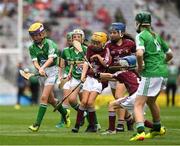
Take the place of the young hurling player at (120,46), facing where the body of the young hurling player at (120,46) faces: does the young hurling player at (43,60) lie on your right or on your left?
on your right

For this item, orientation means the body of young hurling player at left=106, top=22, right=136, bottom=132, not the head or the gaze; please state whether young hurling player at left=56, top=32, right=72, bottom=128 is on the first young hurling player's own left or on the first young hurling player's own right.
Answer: on the first young hurling player's own right

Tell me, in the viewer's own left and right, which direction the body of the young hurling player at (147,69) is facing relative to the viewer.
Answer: facing away from the viewer and to the left of the viewer
